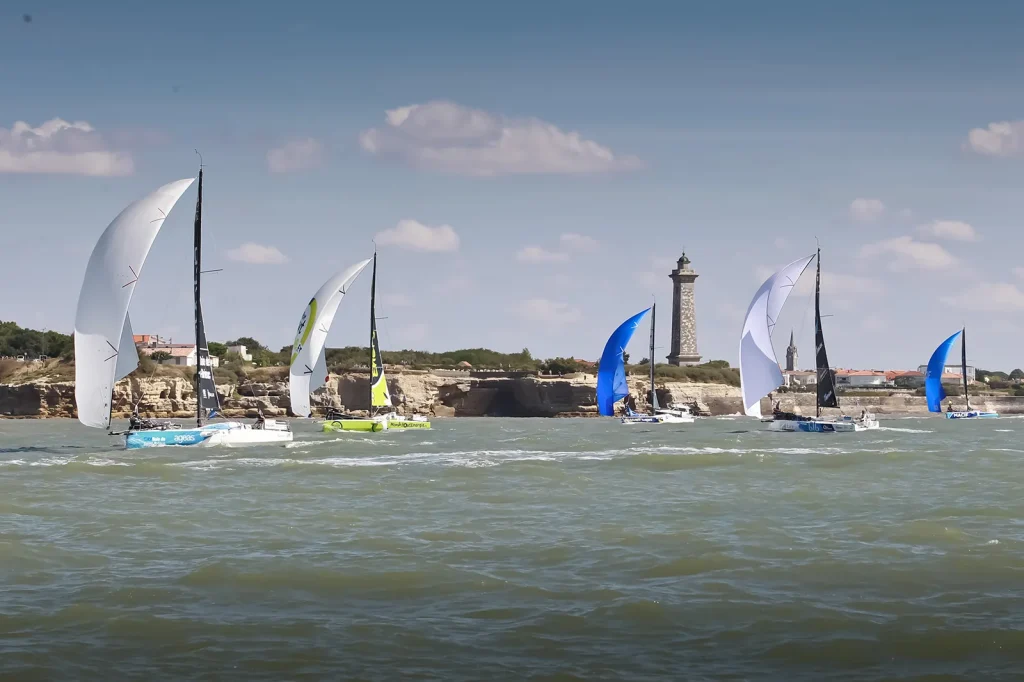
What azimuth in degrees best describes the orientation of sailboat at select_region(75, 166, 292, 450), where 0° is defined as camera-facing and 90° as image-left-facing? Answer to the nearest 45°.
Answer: approximately 90°
